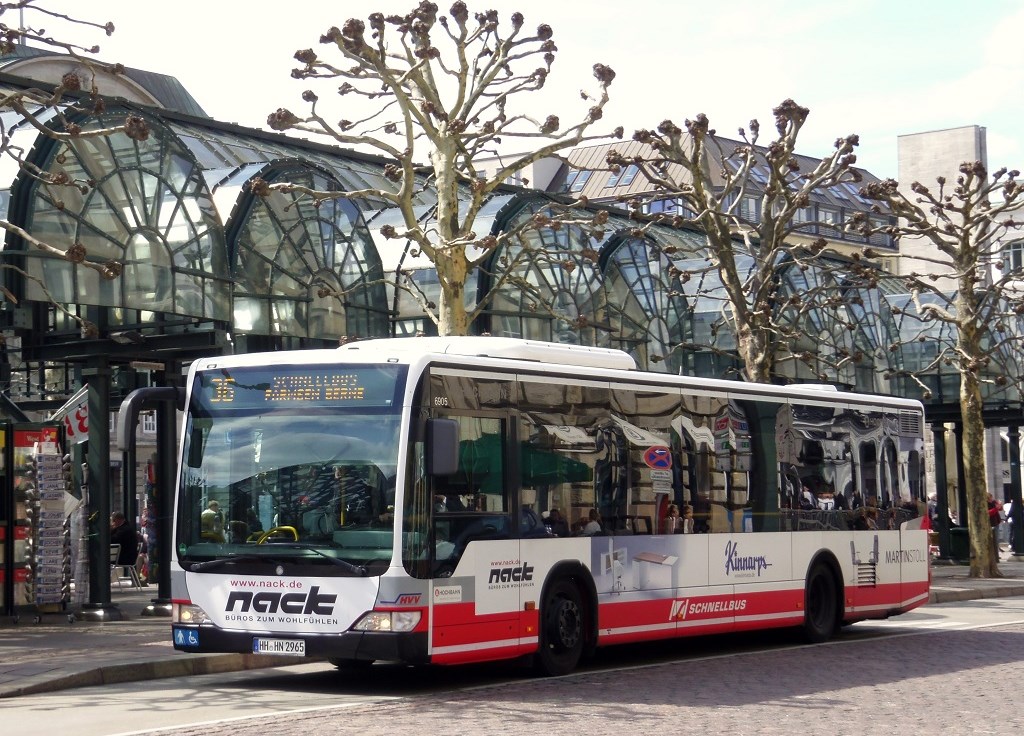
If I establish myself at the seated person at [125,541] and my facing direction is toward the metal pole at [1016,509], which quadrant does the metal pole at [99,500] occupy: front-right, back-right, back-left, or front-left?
back-right

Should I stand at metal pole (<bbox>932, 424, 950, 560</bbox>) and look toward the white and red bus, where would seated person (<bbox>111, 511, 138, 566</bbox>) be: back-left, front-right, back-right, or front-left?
front-right

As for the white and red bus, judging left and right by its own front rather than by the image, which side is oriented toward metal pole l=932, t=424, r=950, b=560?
back

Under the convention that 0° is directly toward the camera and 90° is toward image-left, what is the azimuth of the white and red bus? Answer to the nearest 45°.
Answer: approximately 45°

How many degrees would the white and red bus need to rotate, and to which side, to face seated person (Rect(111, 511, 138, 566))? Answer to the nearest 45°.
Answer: approximately 90° to its right

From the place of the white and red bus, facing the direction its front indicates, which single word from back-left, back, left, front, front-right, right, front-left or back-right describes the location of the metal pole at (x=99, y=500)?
right

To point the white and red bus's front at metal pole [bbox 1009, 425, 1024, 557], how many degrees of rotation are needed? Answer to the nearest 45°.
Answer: approximately 180°
